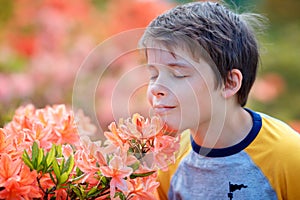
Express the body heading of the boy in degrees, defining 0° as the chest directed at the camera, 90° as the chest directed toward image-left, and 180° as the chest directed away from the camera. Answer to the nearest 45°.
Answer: approximately 45°
